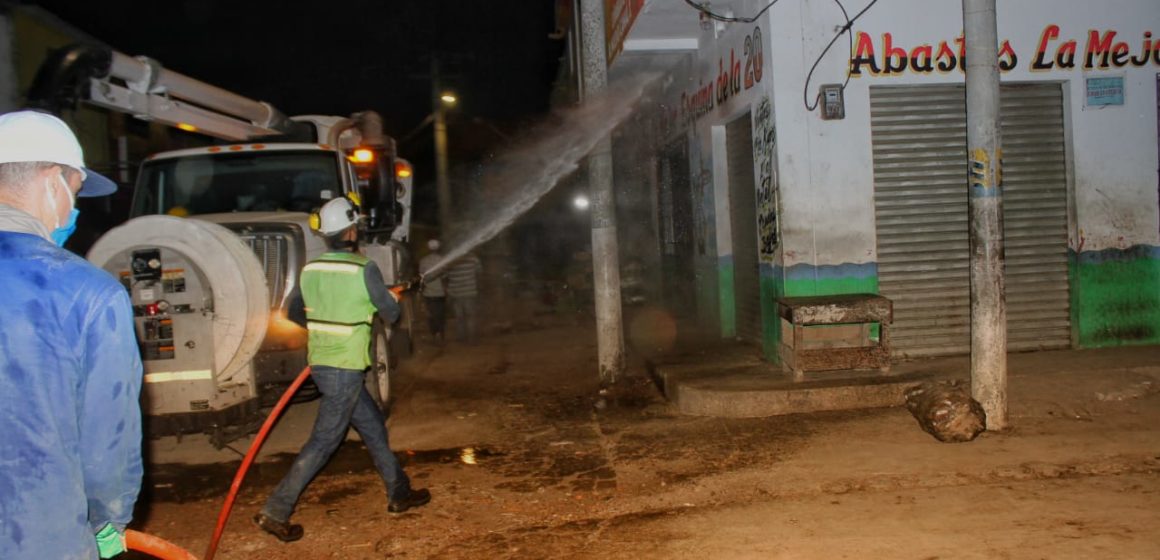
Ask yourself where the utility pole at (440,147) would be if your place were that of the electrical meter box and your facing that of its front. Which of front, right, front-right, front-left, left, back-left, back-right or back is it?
back-right

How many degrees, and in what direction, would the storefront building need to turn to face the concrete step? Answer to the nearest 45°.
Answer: approximately 45° to its right

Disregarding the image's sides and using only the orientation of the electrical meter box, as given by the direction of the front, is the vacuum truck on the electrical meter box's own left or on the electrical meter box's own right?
on the electrical meter box's own right

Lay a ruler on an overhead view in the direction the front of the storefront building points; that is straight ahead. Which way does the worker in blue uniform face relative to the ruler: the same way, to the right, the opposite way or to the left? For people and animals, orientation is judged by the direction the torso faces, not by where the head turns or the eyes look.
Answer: the opposite way

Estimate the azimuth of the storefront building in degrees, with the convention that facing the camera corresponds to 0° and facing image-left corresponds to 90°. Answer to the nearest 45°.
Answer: approximately 0°

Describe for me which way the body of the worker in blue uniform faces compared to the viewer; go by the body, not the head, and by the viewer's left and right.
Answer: facing away from the viewer and to the right of the viewer

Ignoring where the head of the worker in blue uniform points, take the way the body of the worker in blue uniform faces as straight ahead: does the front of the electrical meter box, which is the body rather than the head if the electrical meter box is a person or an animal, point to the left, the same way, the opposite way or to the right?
the opposite way

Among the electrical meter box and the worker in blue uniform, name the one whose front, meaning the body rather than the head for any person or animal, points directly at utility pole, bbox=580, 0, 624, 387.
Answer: the worker in blue uniform
